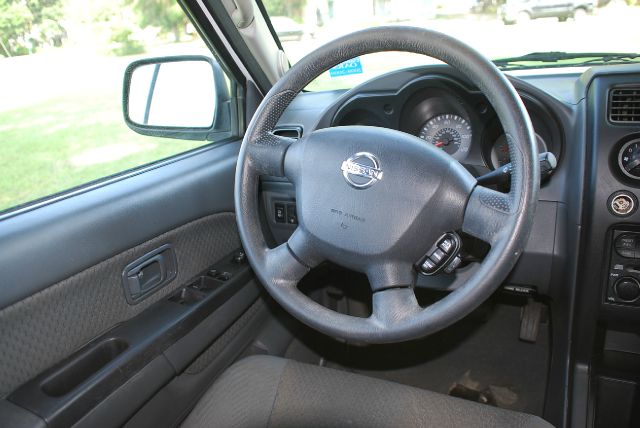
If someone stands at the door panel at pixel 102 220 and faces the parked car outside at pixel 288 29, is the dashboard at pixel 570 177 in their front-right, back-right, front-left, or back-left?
front-right

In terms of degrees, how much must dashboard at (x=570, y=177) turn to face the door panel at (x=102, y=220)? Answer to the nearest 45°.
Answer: approximately 45° to its right

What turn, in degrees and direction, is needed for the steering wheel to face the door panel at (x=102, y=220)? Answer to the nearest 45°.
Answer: approximately 90° to its right

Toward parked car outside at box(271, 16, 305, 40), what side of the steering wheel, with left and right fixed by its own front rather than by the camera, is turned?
back

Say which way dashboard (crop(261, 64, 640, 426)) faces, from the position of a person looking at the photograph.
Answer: facing the viewer

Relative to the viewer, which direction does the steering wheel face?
toward the camera
